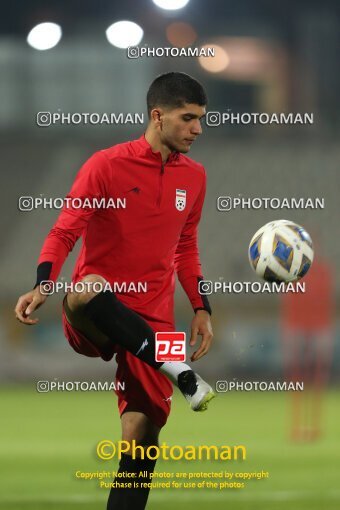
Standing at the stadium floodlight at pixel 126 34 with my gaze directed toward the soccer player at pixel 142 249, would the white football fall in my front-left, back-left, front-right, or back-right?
front-left

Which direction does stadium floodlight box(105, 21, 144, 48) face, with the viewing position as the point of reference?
facing the viewer

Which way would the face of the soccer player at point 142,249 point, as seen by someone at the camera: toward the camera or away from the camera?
toward the camera

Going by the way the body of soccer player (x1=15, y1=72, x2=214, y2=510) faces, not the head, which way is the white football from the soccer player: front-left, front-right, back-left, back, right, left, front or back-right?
front-left

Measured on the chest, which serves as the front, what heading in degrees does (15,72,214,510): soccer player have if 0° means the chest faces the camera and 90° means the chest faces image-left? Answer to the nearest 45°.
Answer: approximately 315°

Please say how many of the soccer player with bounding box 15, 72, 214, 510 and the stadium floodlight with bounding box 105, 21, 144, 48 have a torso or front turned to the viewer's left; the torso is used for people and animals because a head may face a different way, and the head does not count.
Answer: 0
